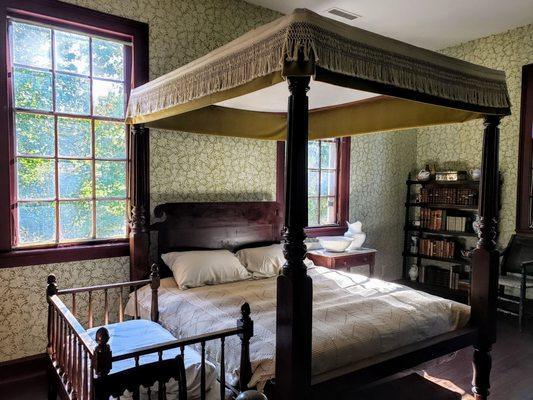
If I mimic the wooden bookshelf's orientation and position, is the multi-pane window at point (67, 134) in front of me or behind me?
in front

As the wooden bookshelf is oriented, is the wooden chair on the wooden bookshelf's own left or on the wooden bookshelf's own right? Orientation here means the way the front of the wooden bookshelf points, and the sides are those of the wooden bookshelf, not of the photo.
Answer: on the wooden bookshelf's own left

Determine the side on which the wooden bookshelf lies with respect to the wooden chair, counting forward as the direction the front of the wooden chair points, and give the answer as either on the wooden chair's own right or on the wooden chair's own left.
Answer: on the wooden chair's own right

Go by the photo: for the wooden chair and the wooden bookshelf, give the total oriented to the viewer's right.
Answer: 0

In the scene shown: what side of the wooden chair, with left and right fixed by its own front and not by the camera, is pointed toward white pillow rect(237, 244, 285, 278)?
front

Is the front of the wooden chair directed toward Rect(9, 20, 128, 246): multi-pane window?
yes

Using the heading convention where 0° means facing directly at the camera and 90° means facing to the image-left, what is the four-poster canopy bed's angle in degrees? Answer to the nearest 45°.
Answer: approximately 315°

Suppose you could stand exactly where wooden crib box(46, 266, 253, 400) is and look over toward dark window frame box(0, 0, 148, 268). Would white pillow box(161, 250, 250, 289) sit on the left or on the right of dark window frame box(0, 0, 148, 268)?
right

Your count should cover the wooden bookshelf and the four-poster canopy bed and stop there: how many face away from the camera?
0

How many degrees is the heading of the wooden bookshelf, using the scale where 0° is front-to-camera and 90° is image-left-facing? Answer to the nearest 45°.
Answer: approximately 45°
